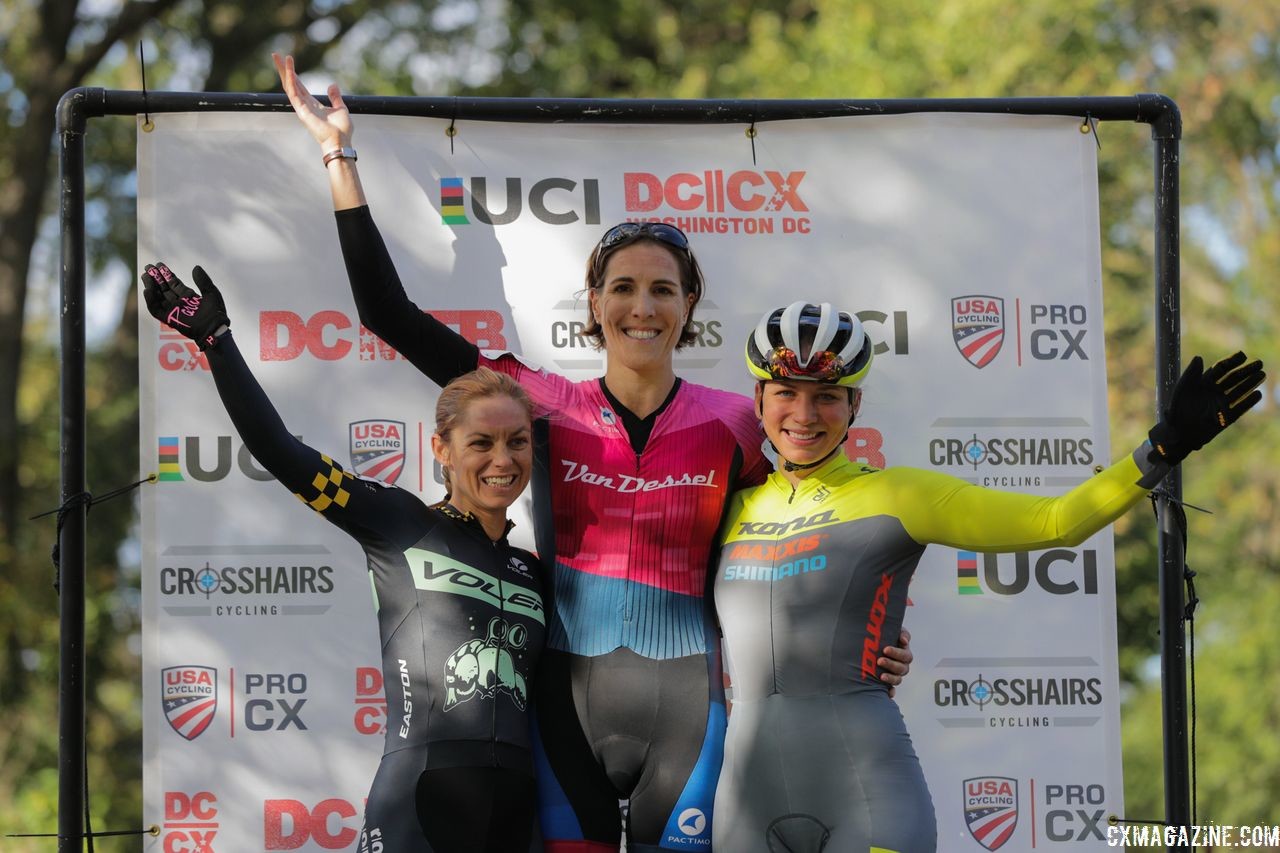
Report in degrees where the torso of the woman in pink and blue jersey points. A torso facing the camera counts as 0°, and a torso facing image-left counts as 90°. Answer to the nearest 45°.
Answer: approximately 0°
